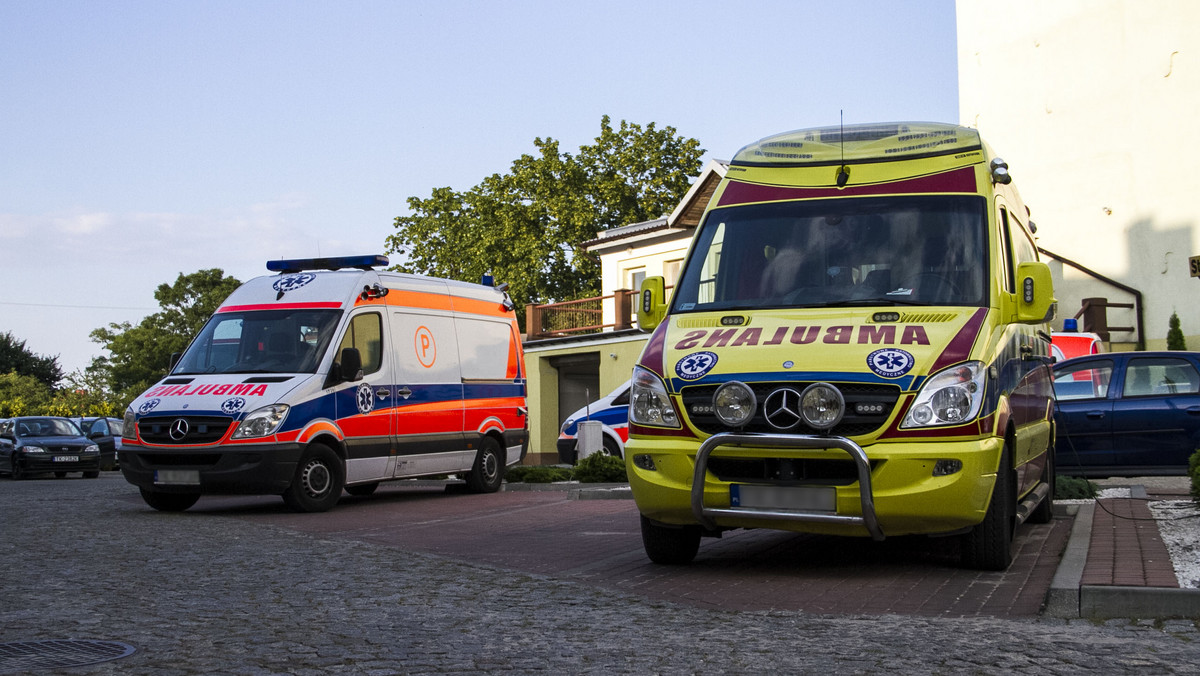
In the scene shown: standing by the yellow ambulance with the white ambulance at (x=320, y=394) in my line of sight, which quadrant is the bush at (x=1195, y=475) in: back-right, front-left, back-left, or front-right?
back-right

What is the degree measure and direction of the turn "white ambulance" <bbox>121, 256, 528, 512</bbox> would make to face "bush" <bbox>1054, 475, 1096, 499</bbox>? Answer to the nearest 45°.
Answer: approximately 90° to its left

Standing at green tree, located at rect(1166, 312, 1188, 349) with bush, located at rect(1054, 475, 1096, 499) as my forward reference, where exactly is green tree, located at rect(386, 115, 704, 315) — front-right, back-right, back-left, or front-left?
back-right

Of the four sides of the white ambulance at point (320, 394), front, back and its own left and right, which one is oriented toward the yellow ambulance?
left

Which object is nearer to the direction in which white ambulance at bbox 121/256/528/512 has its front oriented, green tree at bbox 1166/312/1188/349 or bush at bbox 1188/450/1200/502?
the bush

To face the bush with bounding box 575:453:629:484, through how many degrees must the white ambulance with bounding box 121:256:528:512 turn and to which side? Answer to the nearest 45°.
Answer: approximately 180°

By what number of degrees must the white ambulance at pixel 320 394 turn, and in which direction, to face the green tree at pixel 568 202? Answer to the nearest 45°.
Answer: approximately 135° to its right

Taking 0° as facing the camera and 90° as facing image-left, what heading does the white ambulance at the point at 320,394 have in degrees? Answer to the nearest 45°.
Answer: approximately 45°

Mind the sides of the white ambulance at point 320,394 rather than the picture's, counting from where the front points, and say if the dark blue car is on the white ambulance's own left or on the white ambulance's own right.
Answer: on the white ambulance's own left

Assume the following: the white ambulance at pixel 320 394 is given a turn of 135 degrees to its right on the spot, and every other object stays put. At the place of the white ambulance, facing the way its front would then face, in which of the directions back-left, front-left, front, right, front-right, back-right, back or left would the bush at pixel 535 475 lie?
front-right

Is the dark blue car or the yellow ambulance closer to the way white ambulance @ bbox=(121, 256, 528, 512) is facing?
the yellow ambulance

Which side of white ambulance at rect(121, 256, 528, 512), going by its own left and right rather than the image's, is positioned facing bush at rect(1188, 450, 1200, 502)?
left

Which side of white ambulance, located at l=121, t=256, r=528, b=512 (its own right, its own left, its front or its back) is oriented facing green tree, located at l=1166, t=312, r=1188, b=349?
back

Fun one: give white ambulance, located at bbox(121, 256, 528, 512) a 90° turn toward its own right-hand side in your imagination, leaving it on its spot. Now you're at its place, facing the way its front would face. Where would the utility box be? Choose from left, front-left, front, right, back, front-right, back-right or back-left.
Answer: right
